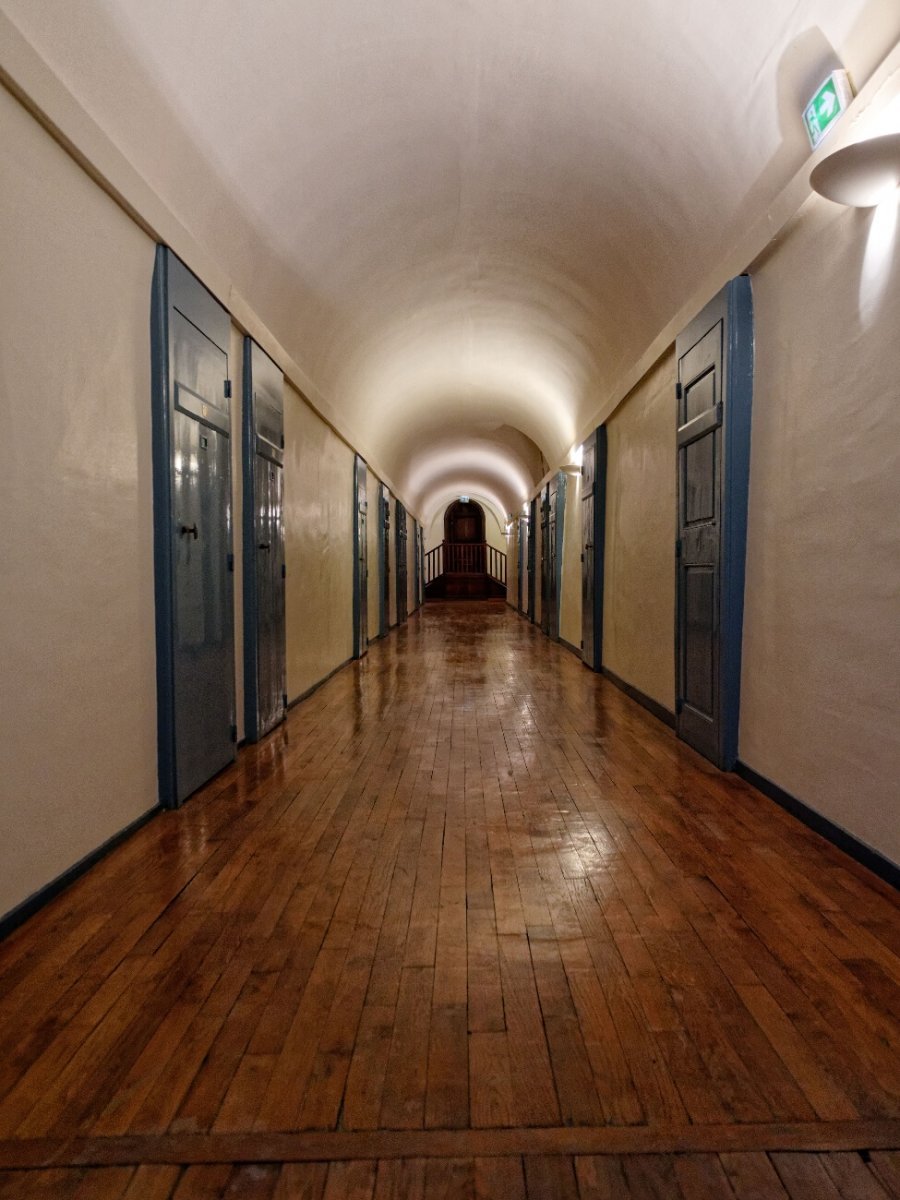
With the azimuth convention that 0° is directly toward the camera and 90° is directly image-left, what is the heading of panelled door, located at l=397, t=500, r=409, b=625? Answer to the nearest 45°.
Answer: approximately 270°

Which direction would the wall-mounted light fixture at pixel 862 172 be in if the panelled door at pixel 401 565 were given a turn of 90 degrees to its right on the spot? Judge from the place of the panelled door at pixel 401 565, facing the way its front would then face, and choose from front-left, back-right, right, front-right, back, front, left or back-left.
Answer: front

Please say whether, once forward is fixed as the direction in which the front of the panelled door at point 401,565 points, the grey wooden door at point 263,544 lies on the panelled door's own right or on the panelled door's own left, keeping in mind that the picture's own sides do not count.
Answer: on the panelled door's own right

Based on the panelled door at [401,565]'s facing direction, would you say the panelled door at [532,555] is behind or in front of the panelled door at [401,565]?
in front

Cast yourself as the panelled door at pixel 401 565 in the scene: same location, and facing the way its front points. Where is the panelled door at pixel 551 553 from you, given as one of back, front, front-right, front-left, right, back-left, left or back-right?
front-right

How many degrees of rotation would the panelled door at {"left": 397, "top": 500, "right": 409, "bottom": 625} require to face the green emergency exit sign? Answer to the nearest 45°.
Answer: approximately 90° to its right

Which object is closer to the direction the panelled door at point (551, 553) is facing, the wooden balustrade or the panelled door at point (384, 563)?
the panelled door

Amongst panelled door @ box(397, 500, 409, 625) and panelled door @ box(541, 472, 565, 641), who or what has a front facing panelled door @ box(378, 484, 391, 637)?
panelled door @ box(541, 472, 565, 641)

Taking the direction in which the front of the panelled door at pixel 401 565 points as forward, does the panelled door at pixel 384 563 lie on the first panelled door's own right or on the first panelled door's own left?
on the first panelled door's own right

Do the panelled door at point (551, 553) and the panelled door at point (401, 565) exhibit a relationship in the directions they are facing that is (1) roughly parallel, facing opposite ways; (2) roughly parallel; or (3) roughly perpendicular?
roughly parallel, facing opposite ways

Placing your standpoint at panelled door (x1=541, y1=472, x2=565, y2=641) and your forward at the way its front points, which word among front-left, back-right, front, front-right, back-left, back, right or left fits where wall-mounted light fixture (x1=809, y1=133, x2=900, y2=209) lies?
left

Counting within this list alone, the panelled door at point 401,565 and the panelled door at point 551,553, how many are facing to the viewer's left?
1

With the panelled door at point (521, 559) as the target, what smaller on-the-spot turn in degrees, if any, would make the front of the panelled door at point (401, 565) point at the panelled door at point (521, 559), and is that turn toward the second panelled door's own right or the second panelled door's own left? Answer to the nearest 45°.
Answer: approximately 45° to the second panelled door's own left

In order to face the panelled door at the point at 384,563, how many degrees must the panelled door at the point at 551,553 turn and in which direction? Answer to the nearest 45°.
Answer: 0° — it already faces it

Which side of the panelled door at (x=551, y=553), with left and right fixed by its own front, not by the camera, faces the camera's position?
left
